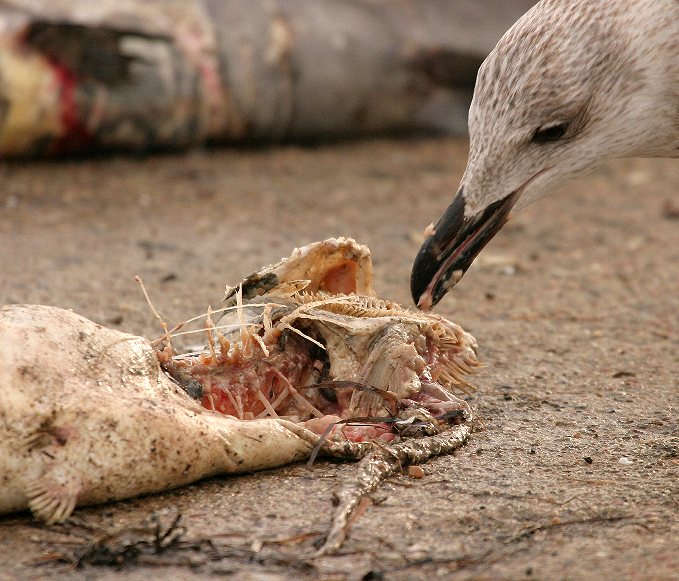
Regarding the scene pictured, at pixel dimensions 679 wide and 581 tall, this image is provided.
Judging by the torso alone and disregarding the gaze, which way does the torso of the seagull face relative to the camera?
to the viewer's left

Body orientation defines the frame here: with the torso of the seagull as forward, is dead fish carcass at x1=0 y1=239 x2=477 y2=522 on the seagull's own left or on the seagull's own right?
on the seagull's own left

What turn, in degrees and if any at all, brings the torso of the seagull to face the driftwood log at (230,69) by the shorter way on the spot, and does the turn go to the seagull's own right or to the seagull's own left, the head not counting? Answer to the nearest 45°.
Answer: approximately 45° to the seagull's own right
